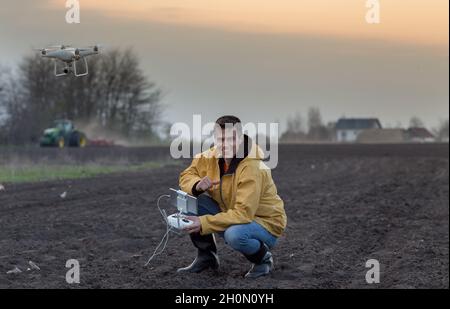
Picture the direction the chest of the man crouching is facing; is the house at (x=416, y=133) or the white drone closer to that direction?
the white drone

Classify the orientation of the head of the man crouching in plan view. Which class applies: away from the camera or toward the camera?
toward the camera

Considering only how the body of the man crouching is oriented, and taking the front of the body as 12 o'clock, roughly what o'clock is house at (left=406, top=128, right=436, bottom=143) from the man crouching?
The house is roughly at 5 o'clock from the man crouching.

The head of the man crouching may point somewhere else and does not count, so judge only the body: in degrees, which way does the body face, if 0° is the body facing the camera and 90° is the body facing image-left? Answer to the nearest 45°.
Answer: approximately 45°
